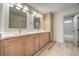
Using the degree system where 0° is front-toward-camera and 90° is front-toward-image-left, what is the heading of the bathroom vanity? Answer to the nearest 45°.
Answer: approximately 315°

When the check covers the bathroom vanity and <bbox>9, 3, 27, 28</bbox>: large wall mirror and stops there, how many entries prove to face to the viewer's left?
0

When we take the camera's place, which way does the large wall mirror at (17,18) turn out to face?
facing the viewer and to the right of the viewer
